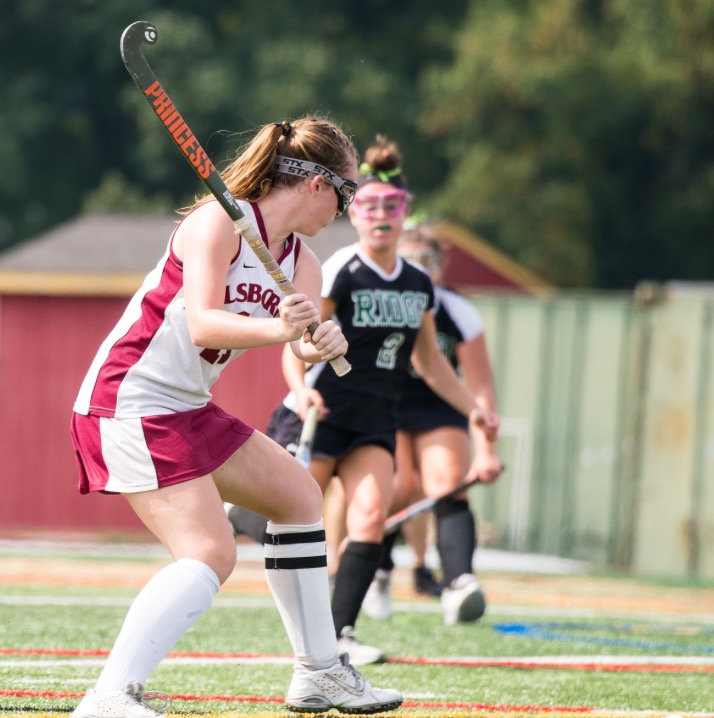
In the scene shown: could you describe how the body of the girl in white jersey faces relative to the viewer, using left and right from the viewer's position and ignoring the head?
facing the viewer and to the right of the viewer

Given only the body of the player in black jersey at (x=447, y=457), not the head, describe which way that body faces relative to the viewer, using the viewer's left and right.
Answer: facing the viewer and to the left of the viewer

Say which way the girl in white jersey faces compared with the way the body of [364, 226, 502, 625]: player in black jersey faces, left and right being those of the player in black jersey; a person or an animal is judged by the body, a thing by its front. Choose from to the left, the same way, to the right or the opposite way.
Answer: to the left

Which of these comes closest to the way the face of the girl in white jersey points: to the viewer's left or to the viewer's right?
to the viewer's right

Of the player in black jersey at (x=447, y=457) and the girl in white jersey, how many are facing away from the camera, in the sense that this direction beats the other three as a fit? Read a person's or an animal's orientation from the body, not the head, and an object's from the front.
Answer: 0
